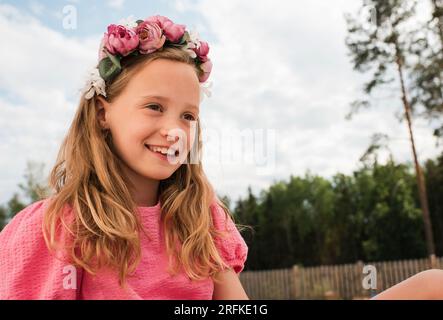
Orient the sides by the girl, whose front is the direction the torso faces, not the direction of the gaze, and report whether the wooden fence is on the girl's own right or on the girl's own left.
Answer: on the girl's own left

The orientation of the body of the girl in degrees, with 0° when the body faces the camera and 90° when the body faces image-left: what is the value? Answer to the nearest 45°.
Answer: approximately 315°
